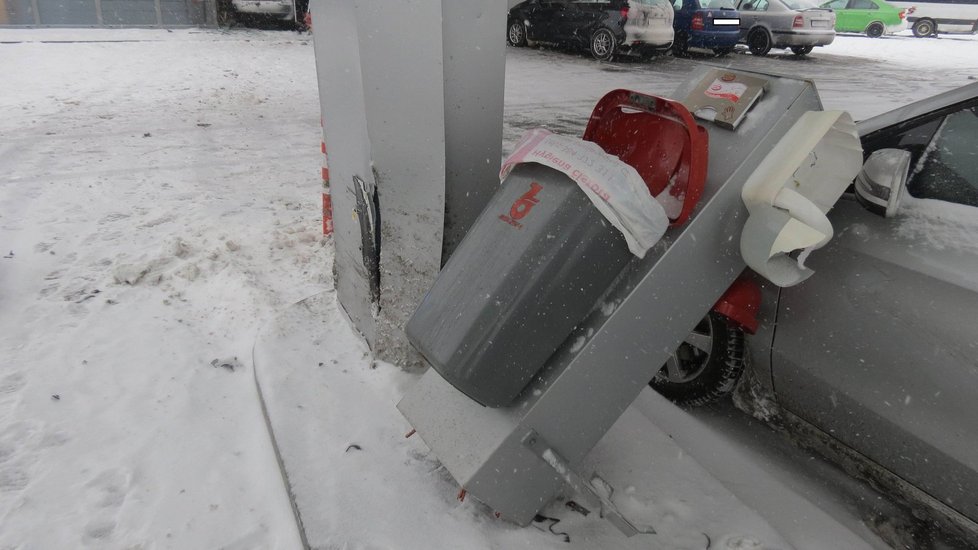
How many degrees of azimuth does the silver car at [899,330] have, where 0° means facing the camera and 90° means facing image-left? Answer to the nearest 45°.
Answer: approximately 135°

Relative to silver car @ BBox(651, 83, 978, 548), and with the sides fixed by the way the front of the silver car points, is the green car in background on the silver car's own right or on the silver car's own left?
on the silver car's own right

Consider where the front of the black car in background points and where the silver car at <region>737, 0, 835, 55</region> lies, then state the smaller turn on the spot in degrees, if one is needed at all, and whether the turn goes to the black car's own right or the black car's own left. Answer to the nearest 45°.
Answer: approximately 90° to the black car's own right

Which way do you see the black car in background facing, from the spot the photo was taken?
facing away from the viewer and to the left of the viewer

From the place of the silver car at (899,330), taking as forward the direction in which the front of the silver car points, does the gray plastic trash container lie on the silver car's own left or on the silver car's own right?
on the silver car's own left

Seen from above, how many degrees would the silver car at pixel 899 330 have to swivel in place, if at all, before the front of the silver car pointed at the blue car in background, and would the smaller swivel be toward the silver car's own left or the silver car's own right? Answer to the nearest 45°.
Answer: approximately 45° to the silver car's own right

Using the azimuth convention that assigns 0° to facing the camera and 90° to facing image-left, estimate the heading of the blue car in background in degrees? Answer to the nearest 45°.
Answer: approximately 135°

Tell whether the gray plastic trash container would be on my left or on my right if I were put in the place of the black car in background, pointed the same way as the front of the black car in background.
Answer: on my left

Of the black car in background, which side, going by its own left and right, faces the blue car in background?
right

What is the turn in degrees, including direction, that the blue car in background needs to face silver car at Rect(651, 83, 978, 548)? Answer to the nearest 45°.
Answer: approximately 135° to its left

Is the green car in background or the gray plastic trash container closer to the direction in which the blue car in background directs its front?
the green car in background

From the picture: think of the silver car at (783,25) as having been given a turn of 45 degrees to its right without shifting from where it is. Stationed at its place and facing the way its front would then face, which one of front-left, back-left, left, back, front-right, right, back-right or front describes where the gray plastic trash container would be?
back

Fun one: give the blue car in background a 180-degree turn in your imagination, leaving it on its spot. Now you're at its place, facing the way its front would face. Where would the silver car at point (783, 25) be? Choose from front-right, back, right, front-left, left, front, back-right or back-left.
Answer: left

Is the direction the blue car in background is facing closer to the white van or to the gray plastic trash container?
the white van
